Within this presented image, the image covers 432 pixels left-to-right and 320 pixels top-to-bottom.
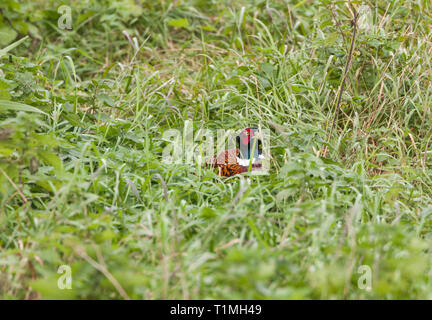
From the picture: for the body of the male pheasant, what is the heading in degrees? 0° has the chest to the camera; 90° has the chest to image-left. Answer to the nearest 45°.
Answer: approximately 270°
